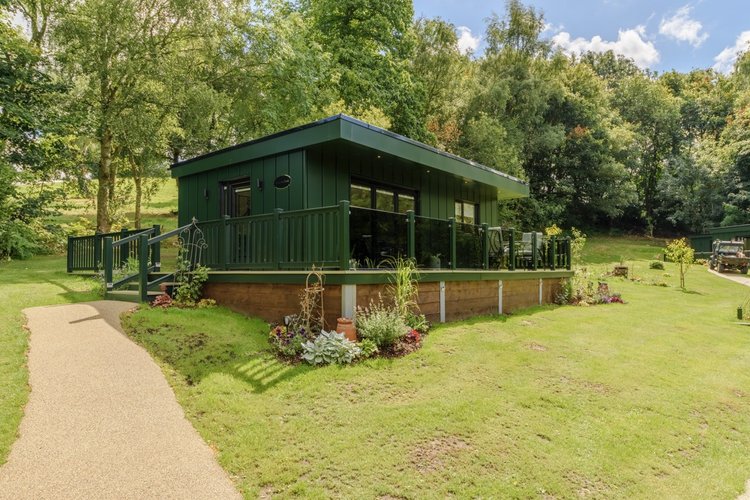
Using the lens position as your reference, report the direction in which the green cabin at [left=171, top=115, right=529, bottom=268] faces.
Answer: facing the viewer and to the right of the viewer

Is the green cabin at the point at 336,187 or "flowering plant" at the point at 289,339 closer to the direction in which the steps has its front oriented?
the flowering plant

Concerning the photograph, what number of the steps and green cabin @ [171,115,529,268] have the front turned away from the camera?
0

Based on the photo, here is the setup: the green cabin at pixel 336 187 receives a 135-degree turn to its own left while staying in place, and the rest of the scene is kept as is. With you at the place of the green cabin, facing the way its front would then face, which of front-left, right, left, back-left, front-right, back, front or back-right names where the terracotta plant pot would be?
back

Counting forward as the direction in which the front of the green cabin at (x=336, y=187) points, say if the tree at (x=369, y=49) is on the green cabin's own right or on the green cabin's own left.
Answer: on the green cabin's own left

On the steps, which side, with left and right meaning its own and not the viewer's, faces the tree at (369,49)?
back

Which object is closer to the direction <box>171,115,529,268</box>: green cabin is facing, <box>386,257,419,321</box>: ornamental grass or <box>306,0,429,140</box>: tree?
the ornamental grass

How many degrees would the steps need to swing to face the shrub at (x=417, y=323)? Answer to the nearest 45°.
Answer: approximately 90° to its left

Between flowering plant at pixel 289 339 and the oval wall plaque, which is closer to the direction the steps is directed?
the flowering plant

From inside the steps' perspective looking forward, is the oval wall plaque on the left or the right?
on its left

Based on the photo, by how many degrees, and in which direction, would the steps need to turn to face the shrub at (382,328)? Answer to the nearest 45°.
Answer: approximately 90° to its left

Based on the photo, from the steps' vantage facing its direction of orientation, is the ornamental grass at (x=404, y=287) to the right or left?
on its left
